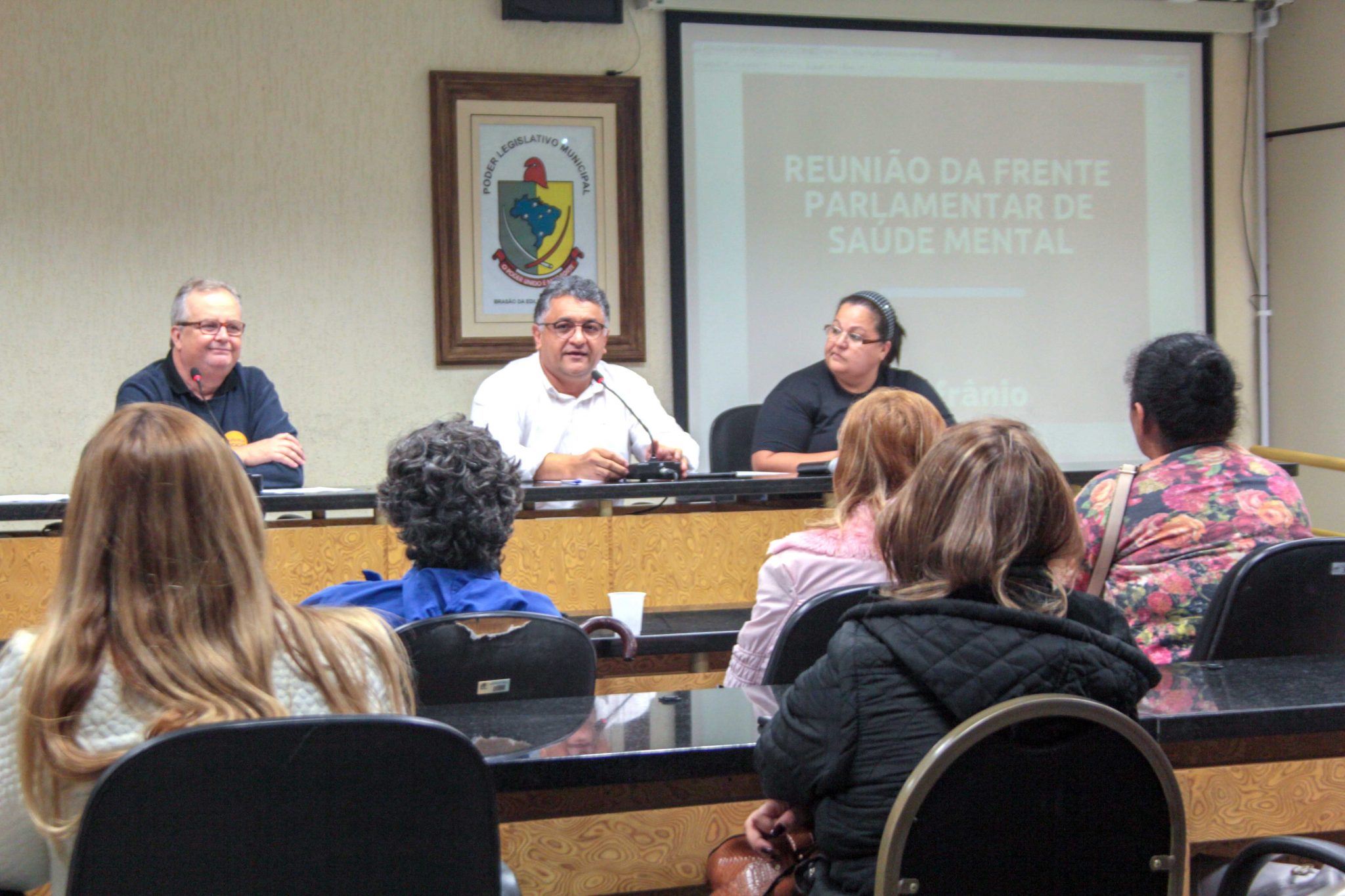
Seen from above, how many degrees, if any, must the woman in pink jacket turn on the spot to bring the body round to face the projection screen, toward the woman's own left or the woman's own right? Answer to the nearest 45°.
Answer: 0° — they already face it

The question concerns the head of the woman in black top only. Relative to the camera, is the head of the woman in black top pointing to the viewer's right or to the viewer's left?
to the viewer's left

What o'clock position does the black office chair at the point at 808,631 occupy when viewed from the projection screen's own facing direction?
The black office chair is roughly at 12 o'clock from the projection screen.

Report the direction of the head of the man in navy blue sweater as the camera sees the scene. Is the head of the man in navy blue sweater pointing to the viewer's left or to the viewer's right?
to the viewer's right

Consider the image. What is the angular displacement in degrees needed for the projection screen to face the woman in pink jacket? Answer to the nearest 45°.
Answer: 0° — it already faces them

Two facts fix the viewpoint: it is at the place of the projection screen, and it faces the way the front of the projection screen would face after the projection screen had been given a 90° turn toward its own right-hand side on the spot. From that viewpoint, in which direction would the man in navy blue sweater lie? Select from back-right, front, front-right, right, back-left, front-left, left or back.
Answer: front-left

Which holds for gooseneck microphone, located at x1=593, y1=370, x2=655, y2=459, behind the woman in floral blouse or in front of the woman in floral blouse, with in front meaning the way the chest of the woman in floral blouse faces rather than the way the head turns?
in front

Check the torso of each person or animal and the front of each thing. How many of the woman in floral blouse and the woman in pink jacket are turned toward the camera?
0

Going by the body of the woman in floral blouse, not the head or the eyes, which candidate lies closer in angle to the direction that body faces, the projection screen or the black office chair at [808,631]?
the projection screen

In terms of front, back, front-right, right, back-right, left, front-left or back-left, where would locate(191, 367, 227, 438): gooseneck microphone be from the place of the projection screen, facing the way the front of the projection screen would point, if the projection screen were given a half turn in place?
back-left

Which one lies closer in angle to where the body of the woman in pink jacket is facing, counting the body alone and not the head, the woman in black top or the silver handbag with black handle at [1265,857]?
the woman in black top

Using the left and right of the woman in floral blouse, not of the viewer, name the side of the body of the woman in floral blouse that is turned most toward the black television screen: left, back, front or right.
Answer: front

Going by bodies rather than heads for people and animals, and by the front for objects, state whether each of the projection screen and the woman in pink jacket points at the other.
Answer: yes

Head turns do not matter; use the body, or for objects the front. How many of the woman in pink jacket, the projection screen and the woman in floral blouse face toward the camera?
1

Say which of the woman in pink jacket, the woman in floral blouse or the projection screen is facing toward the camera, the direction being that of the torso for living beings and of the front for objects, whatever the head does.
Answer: the projection screen

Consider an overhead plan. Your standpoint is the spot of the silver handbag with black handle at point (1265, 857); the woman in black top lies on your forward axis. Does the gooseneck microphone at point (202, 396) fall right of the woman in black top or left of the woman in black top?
left

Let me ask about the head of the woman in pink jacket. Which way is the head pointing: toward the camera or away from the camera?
away from the camera

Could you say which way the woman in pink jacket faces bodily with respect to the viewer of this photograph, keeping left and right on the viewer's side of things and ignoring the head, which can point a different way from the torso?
facing away from the viewer

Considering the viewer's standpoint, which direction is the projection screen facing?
facing the viewer

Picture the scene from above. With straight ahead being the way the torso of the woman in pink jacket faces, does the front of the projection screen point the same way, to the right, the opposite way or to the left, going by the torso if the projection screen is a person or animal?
the opposite way
